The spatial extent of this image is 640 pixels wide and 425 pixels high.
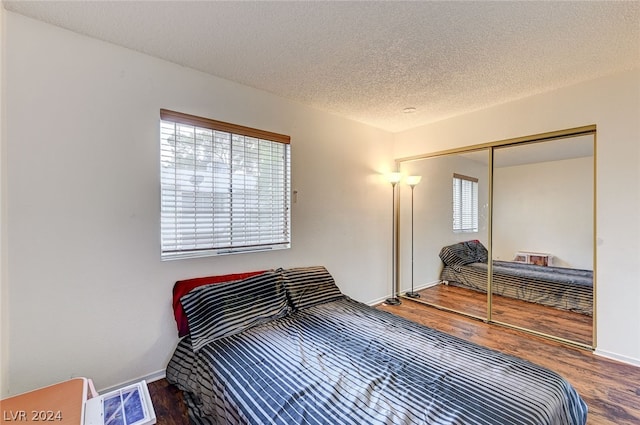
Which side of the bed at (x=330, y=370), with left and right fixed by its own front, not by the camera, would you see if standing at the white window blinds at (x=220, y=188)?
back

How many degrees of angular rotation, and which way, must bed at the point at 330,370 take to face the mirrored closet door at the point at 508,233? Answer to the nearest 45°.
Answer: approximately 90° to its left

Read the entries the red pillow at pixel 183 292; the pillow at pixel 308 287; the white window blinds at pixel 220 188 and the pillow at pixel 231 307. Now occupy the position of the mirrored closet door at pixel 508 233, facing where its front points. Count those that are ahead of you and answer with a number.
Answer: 4

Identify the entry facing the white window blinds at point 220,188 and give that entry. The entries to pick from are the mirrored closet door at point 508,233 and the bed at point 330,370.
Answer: the mirrored closet door

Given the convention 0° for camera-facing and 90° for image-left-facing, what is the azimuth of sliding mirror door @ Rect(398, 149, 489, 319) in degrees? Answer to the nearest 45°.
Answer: approximately 45°

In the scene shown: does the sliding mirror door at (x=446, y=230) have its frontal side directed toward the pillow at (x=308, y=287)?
yes

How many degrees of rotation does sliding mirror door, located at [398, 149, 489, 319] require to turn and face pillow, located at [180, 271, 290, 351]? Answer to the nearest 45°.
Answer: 0° — it already faces it

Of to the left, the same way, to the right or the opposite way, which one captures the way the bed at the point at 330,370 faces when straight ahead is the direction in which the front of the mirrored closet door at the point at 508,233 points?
to the left

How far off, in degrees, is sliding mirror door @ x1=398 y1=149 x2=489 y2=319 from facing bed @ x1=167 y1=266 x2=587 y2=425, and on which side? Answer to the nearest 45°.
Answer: approximately 45° to its left

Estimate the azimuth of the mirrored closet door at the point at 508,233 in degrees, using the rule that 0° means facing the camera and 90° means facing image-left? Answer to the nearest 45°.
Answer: approximately 45°

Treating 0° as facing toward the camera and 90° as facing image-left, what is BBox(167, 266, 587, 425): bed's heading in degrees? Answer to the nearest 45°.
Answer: approximately 315°

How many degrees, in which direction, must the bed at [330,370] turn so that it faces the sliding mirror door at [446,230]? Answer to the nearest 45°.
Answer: approximately 90° to its left
